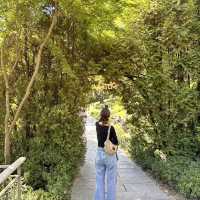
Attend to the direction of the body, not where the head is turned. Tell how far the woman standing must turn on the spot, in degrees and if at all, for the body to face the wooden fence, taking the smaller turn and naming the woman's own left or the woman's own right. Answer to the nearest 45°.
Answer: approximately 135° to the woman's own left

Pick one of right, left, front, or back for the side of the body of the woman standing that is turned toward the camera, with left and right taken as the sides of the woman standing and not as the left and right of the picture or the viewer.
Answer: back
